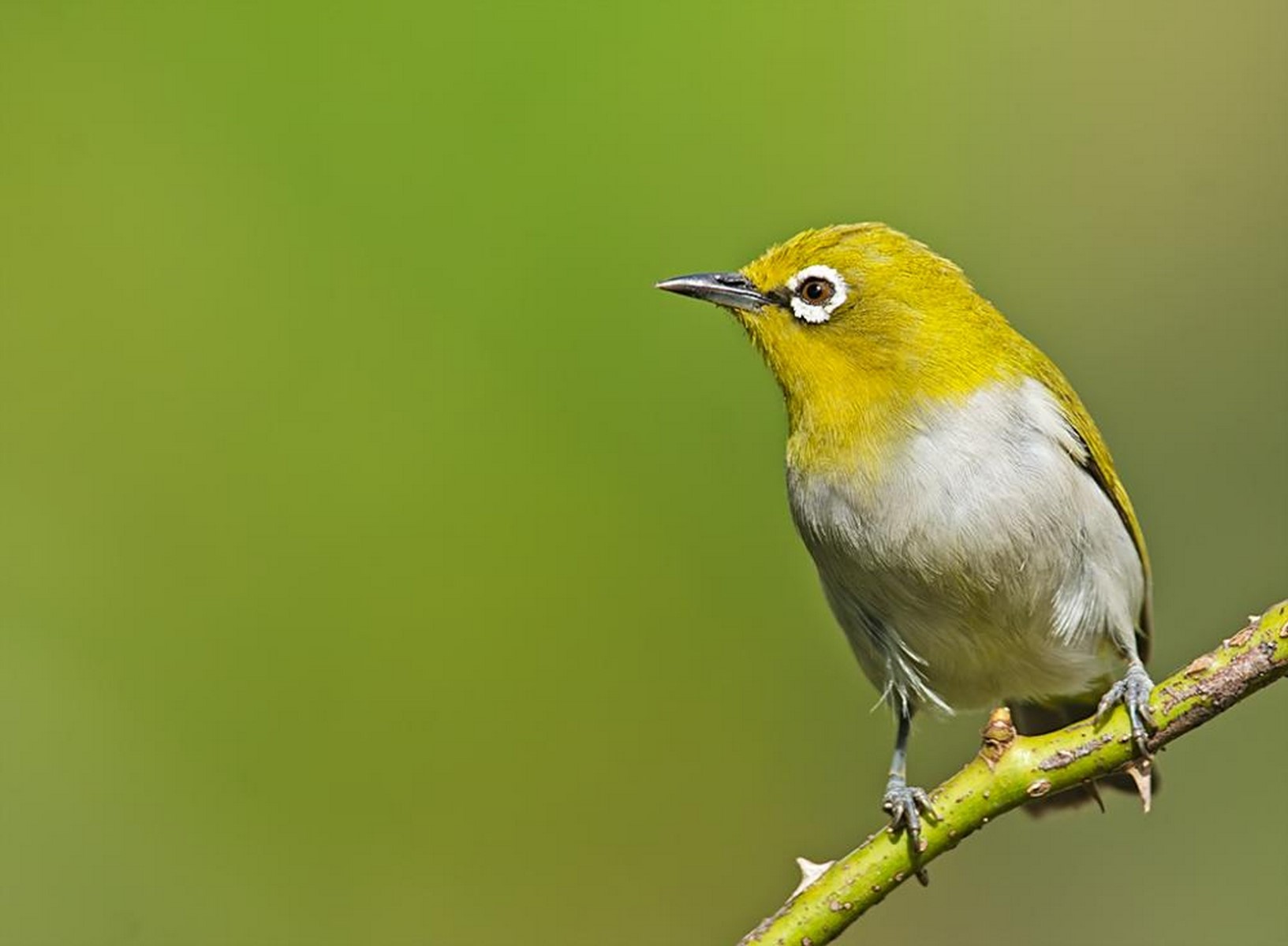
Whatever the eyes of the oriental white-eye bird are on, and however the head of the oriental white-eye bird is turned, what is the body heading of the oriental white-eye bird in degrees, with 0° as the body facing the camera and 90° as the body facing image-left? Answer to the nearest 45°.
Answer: approximately 45°
